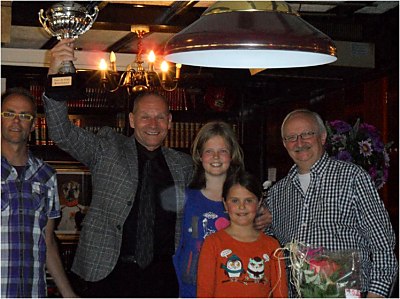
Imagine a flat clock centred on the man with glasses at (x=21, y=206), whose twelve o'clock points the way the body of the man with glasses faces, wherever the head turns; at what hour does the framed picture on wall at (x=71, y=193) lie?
The framed picture on wall is roughly at 6 o'clock from the man with glasses.

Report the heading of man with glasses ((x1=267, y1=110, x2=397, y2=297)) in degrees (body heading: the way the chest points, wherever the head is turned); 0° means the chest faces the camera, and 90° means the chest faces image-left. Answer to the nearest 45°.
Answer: approximately 45°

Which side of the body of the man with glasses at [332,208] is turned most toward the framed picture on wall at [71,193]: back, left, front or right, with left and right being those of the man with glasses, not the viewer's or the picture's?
right

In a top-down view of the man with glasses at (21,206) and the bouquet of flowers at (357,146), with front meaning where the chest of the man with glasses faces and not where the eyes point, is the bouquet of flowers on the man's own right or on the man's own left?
on the man's own left

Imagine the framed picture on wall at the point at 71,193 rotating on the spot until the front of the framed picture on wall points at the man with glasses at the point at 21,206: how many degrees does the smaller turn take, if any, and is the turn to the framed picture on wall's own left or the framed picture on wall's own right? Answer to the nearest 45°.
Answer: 0° — it already faces them

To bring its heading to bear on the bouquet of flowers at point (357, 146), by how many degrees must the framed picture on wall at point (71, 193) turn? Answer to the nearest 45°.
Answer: approximately 45° to its left

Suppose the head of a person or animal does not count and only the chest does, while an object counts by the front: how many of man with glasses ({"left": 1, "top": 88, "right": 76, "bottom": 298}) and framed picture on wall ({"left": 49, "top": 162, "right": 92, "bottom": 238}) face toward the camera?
2

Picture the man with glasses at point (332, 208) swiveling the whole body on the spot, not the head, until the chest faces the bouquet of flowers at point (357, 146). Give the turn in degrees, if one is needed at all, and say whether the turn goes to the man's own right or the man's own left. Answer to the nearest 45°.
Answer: approximately 135° to the man's own right

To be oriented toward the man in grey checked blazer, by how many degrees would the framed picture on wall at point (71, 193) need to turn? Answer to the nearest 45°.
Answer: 0° — it already faces them

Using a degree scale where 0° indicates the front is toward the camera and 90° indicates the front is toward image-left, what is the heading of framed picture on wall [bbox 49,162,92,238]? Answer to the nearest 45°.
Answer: approximately 0°
